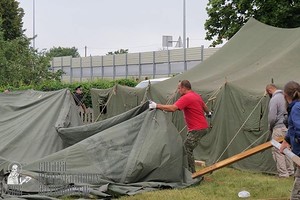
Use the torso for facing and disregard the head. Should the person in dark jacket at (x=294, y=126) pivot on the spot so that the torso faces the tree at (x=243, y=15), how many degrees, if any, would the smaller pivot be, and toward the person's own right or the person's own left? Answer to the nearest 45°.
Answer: approximately 90° to the person's own right

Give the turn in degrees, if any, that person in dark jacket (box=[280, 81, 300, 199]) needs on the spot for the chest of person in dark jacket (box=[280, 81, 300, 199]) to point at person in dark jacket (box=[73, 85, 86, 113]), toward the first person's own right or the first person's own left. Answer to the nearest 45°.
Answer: approximately 45° to the first person's own right

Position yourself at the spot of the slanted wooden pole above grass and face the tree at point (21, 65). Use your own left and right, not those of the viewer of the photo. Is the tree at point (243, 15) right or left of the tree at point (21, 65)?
right

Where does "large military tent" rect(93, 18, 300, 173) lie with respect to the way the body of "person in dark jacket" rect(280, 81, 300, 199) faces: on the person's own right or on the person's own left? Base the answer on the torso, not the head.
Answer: on the person's own right

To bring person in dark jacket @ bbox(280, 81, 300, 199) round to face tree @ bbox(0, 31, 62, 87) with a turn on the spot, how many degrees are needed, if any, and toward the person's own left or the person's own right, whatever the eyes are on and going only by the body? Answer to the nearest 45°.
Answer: approximately 45° to the person's own right

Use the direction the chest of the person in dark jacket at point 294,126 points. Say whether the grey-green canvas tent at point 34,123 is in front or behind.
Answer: in front

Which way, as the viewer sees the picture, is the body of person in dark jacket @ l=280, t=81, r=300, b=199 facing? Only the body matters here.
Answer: to the viewer's left
